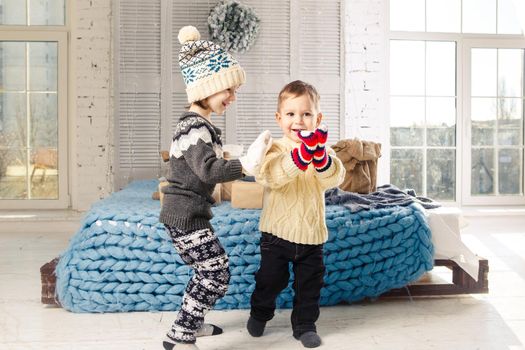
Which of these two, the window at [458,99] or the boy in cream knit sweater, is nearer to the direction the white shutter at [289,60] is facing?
the boy in cream knit sweater

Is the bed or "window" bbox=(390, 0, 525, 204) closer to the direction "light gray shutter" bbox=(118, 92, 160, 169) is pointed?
the bed

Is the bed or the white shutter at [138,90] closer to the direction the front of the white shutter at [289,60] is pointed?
the bed

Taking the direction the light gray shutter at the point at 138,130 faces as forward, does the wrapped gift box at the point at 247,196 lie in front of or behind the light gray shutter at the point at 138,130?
in front

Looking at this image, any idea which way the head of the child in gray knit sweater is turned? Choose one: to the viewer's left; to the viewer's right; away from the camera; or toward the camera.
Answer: to the viewer's right

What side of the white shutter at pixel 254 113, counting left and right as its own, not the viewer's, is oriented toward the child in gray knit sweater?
front

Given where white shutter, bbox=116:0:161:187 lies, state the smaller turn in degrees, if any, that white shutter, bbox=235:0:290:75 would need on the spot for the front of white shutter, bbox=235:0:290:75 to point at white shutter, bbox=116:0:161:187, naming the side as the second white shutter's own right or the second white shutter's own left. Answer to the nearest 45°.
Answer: approximately 90° to the second white shutter's own right

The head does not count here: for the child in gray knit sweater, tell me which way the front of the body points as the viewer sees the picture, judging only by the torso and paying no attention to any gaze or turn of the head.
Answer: to the viewer's right

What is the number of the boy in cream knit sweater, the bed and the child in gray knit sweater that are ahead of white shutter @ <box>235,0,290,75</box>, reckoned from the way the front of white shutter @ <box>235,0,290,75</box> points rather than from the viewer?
3

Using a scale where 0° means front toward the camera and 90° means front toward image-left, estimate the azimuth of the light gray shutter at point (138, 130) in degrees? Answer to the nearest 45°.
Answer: approximately 0°

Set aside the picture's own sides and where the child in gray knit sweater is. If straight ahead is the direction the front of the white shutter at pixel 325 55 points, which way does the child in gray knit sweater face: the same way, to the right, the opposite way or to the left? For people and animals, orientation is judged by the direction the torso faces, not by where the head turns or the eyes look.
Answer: to the left

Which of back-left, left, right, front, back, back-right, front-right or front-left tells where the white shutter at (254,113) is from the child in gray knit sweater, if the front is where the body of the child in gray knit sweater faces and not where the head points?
left

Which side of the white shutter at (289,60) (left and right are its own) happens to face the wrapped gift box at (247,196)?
front

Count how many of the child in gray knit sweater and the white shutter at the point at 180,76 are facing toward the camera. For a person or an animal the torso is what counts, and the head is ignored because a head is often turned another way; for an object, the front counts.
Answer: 1
